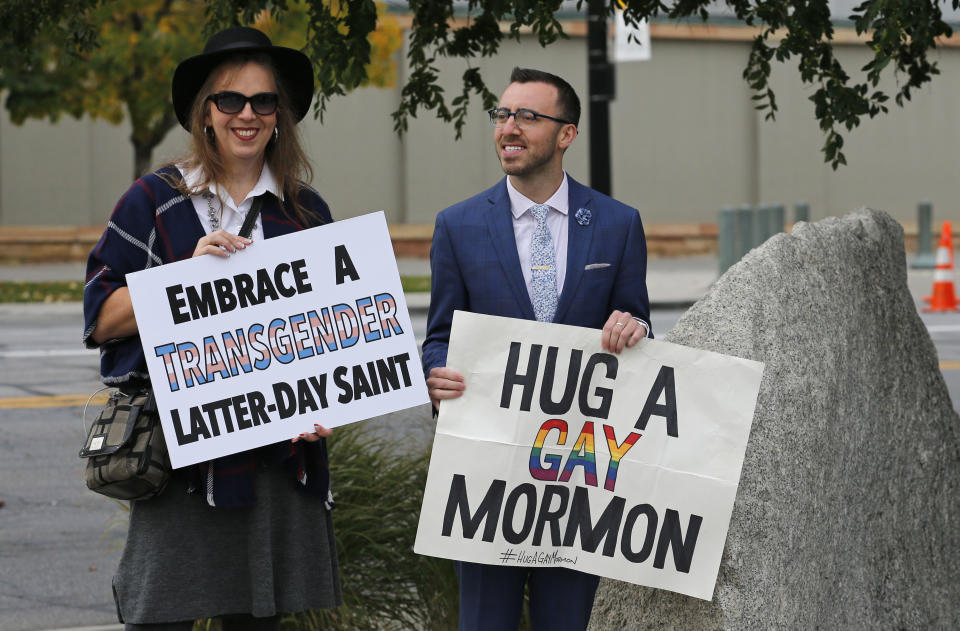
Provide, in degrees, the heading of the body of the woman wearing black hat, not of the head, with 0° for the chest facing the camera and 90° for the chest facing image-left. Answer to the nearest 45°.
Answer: approximately 0°

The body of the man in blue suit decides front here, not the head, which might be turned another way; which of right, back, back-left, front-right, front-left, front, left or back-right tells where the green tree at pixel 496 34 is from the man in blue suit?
back

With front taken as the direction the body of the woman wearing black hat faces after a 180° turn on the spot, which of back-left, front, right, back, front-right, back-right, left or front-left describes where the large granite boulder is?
right

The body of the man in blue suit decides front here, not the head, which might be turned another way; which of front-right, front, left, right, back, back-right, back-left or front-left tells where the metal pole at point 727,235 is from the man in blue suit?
back

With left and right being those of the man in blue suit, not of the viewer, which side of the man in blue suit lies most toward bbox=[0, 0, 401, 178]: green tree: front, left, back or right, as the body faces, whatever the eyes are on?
back

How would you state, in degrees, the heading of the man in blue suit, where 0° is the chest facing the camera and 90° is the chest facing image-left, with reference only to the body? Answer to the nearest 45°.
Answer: approximately 0°

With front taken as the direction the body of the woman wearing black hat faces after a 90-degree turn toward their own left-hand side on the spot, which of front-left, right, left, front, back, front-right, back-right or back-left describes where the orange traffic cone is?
front-left

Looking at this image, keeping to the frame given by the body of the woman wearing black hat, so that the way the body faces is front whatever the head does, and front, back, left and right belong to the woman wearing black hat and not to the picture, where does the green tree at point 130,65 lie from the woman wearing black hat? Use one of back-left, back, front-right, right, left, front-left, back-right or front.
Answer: back

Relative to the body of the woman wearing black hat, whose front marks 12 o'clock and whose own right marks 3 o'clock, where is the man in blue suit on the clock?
The man in blue suit is roughly at 9 o'clock from the woman wearing black hat.

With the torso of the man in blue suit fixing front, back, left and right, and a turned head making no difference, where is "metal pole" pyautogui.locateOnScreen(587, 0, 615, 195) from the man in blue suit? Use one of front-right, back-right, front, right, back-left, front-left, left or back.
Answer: back
